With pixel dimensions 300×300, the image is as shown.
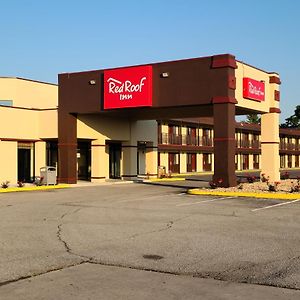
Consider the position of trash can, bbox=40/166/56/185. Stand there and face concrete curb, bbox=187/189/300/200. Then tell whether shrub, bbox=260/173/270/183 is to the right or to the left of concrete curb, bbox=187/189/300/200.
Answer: left

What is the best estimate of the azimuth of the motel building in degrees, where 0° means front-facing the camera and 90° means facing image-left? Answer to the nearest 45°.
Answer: approximately 315°

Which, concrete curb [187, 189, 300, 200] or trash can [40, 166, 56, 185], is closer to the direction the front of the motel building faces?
the concrete curb

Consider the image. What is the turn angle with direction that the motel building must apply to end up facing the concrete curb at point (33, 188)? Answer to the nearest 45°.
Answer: approximately 90° to its right

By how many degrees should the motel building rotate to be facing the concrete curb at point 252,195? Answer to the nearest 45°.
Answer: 0° — it already faces it
